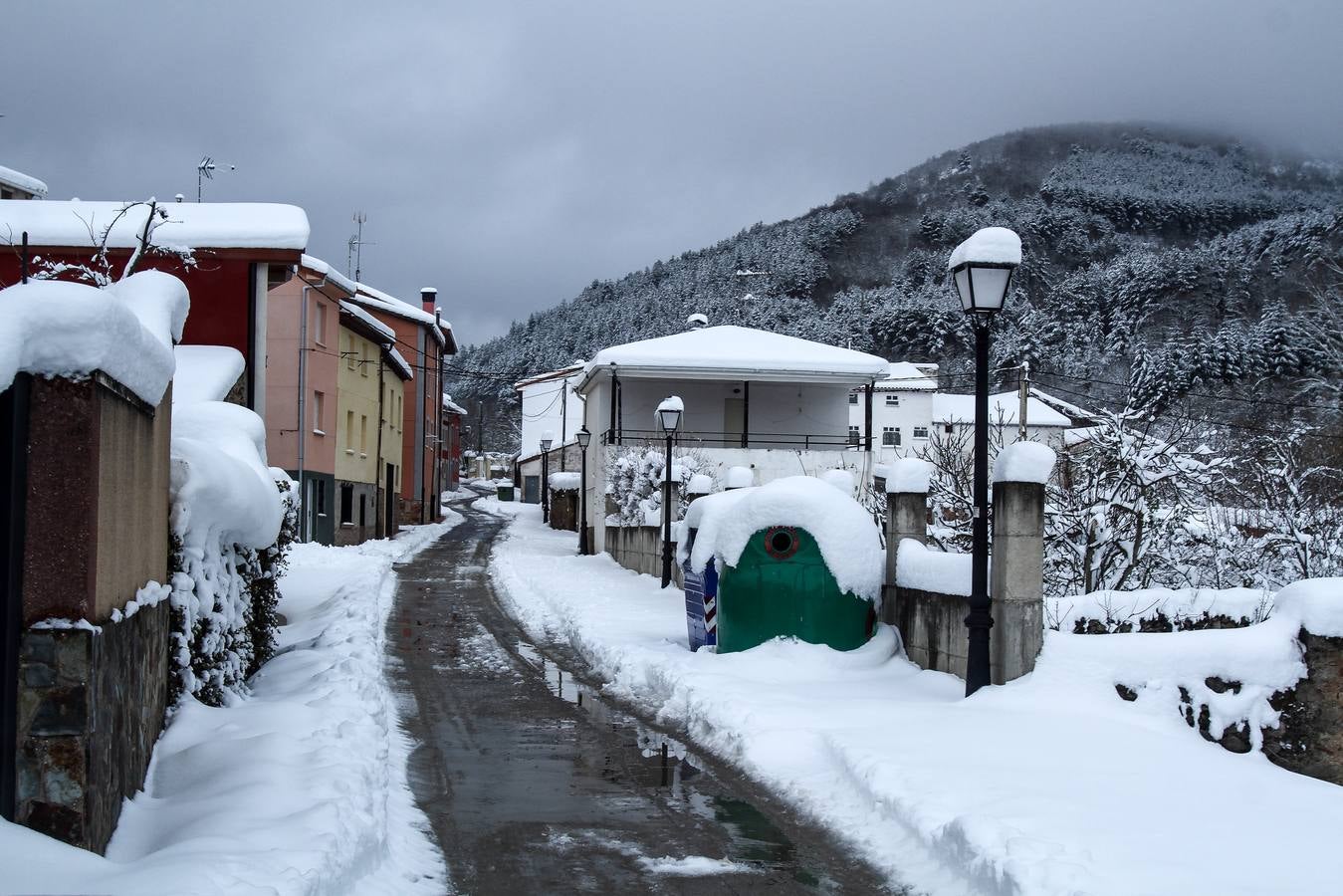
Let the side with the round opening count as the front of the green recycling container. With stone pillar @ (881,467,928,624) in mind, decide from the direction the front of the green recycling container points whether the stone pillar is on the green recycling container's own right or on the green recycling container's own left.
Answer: on the green recycling container's own left

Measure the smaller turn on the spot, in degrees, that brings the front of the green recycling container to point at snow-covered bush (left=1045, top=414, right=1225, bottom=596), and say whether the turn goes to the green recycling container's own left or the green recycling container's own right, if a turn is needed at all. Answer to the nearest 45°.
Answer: approximately 135° to the green recycling container's own left

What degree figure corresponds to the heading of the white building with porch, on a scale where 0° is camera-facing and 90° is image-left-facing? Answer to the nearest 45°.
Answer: approximately 0°

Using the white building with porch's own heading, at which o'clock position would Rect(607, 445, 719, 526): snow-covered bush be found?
The snow-covered bush is roughly at 1 o'clock from the white building with porch.

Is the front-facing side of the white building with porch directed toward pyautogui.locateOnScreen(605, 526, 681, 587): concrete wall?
yes

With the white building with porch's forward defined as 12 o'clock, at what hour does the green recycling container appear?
The green recycling container is roughly at 12 o'clock from the white building with porch.

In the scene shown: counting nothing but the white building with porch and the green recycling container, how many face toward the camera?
2

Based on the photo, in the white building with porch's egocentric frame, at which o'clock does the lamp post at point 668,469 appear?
The lamp post is roughly at 12 o'clock from the white building with porch.

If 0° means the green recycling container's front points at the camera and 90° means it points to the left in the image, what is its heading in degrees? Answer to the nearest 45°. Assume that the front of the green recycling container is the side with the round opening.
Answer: approximately 0°
